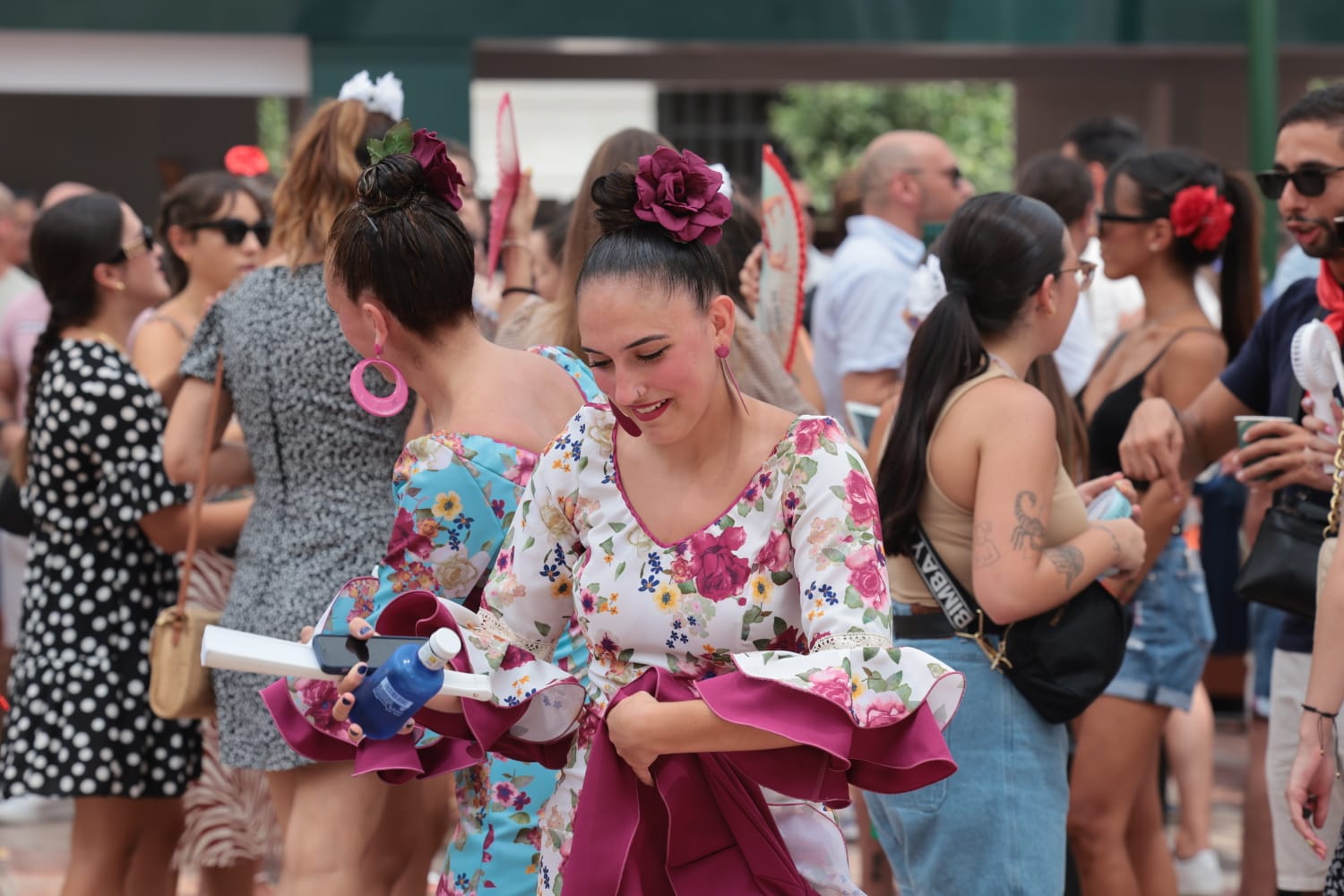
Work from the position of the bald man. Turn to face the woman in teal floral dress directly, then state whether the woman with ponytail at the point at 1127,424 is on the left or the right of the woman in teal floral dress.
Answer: left

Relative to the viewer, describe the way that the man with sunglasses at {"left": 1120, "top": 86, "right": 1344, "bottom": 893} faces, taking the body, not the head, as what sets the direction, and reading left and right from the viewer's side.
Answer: facing the viewer and to the left of the viewer

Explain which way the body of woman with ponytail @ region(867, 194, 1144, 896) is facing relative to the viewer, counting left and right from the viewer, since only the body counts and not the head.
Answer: facing away from the viewer and to the right of the viewer

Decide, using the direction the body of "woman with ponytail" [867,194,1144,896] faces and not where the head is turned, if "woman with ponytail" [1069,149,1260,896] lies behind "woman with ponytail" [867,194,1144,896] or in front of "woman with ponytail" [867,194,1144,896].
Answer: in front

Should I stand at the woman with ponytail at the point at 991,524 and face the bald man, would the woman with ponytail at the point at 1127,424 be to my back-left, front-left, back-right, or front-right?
front-right

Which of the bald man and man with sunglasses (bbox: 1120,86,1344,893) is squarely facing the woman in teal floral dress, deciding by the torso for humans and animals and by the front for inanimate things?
the man with sunglasses

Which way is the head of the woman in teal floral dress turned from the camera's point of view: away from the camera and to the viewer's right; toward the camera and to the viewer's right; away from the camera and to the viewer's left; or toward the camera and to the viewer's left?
away from the camera and to the viewer's left

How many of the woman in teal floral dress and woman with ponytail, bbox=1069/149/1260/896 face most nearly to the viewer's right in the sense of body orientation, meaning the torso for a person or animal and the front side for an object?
0

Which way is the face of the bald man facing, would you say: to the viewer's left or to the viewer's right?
to the viewer's right

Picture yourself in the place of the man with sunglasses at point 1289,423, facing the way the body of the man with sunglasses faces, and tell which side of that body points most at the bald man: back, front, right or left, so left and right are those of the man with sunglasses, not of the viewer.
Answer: right

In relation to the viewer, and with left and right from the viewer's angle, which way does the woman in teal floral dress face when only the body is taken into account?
facing away from the viewer and to the left of the viewer

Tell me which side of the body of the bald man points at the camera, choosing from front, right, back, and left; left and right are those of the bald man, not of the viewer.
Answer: right

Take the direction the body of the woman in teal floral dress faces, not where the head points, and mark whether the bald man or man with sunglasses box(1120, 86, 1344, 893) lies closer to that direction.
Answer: the bald man

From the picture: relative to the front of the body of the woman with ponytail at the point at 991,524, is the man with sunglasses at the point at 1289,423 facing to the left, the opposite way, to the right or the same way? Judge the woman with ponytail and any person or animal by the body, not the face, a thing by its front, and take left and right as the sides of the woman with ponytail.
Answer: the opposite way

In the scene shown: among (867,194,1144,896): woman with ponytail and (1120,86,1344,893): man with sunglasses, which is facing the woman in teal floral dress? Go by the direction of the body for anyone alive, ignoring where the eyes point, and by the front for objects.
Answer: the man with sunglasses

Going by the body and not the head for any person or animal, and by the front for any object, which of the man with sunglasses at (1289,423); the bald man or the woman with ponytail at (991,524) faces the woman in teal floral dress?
the man with sunglasses

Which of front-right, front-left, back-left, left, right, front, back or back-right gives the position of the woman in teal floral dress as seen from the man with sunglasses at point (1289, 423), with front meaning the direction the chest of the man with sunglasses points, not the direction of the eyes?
front
